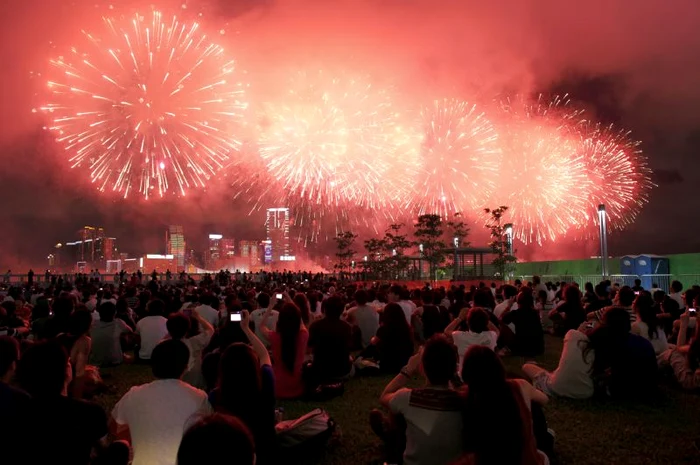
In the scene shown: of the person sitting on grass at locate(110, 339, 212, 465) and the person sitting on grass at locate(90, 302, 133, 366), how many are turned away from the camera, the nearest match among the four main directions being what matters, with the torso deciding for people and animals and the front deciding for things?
2

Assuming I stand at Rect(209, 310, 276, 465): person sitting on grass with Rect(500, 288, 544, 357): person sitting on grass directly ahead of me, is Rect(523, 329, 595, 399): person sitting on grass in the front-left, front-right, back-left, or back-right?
front-right

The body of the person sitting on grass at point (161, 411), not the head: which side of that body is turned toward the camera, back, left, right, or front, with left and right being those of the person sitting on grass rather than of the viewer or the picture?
back

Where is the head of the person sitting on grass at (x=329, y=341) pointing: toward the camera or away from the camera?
away from the camera

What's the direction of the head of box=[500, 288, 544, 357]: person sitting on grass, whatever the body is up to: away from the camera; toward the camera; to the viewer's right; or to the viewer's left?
away from the camera

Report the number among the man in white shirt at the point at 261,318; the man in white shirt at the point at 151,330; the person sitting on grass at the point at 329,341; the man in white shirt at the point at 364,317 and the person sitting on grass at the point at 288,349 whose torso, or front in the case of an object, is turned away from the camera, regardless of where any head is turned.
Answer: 5

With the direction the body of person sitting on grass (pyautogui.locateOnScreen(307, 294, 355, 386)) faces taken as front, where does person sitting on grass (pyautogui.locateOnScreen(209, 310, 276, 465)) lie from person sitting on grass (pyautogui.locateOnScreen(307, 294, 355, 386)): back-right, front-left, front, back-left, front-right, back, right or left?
back

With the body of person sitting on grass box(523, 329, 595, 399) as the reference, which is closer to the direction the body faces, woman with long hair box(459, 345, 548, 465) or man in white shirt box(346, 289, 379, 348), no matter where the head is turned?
the man in white shirt

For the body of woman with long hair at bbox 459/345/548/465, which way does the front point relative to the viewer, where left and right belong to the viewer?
facing away from the viewer

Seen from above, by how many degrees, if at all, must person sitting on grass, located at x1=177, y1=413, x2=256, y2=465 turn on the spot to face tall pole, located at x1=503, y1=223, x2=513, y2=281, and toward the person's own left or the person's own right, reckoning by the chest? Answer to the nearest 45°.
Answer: approximately 45° to the person's own right

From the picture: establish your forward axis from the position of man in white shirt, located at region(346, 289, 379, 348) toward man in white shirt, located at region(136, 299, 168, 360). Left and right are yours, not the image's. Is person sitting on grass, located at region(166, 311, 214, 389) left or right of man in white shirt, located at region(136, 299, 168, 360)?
left

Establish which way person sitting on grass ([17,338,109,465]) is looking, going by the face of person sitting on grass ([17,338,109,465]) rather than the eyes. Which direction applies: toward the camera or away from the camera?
away from the camera

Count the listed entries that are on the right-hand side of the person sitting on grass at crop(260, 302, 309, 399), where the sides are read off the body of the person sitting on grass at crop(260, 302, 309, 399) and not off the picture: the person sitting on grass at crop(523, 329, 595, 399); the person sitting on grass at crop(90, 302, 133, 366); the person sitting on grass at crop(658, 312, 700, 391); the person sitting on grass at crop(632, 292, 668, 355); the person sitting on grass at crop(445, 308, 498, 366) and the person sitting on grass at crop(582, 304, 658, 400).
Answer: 5

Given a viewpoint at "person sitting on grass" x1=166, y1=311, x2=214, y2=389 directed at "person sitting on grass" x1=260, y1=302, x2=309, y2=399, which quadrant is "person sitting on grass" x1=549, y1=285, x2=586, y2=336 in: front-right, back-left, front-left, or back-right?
front-left

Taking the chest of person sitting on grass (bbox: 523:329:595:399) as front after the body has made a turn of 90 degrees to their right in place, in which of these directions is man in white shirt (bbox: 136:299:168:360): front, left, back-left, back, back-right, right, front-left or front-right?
back-left

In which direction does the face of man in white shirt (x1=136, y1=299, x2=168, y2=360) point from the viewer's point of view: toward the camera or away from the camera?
away from the camera

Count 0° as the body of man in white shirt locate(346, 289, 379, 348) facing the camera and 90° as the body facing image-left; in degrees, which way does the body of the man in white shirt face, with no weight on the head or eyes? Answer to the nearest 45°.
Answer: approximately 180°

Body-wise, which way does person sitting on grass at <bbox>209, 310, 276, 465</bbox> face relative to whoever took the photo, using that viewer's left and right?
facing away from the viewer

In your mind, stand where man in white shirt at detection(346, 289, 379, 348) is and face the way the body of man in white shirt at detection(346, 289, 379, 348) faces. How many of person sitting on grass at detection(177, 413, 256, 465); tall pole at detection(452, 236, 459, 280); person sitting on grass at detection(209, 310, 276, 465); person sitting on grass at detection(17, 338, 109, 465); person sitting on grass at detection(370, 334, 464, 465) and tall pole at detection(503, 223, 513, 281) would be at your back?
4

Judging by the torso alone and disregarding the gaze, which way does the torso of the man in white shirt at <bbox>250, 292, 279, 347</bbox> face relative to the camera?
away from the camera

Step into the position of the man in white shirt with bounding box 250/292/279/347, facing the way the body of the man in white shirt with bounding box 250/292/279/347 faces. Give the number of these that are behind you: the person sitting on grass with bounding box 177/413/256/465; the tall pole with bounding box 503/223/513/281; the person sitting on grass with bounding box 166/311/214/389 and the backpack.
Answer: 3

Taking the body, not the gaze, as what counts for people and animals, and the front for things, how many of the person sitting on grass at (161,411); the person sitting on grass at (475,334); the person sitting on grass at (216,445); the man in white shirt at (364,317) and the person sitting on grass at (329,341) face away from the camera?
5
